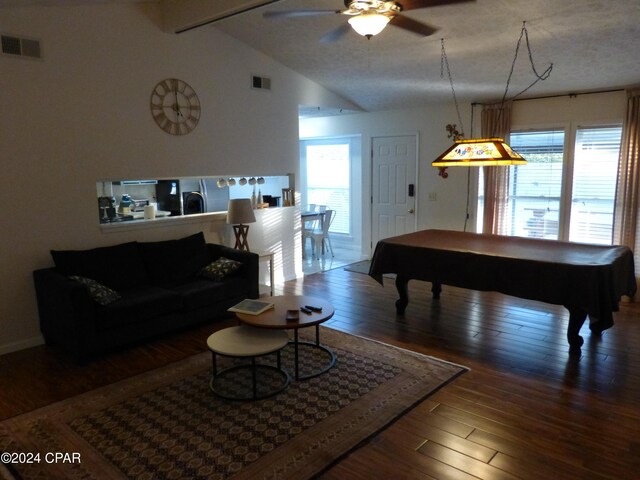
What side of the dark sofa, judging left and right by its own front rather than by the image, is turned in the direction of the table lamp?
left

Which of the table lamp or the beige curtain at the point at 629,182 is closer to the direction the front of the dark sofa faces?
the beige curtain

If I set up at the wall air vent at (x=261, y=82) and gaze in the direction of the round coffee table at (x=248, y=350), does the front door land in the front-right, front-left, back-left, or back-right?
back-left

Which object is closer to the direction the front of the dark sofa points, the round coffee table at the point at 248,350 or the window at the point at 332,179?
the round coffee table

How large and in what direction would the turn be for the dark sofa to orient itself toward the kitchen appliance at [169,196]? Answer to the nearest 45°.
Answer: approximately 135° to its left

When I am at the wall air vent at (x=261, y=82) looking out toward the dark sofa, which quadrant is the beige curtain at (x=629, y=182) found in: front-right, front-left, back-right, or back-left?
back-left

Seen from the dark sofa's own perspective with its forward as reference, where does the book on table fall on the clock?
The book on table is roughly at 12 o'clock from the dark sofa.

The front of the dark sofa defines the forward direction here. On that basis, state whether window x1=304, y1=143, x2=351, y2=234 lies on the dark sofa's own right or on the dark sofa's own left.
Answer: on the dark sofa's own left

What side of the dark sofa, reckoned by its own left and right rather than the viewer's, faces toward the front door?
left

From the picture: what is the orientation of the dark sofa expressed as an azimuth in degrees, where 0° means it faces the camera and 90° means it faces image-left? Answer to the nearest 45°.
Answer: approximately 315°
